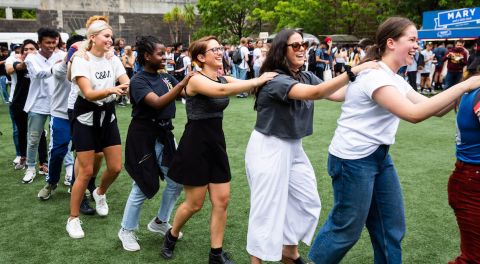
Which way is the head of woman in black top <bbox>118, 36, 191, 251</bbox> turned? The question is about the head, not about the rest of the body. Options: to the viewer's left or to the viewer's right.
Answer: to the viewer's right

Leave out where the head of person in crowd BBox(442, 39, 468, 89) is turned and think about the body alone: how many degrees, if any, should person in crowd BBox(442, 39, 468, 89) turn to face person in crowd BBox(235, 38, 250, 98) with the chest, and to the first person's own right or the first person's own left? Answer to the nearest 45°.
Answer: approximately 90° to the first person's own right

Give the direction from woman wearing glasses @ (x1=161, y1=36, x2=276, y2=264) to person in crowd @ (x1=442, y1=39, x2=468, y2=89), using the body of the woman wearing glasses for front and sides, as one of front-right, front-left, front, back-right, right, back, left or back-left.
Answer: left

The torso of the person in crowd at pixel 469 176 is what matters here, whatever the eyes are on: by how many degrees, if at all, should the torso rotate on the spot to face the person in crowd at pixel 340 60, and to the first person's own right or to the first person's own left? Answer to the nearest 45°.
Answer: approximately 90° to the first person's own left

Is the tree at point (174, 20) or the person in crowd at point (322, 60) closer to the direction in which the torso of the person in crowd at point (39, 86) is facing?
the person in crowd

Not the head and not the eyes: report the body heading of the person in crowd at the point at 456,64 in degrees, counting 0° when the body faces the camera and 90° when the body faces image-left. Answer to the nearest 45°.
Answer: approximately 0°

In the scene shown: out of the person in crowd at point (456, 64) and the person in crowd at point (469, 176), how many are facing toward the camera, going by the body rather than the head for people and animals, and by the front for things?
1
